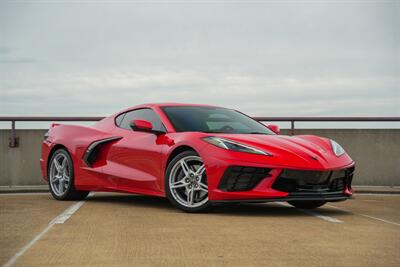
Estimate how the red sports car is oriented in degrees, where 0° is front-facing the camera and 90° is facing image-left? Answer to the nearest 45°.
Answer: approximately 315°
